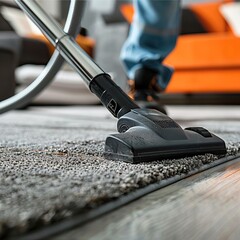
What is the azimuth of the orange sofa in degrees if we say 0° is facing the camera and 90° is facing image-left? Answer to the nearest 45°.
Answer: approximately 0°

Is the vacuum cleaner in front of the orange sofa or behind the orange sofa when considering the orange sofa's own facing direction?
in front

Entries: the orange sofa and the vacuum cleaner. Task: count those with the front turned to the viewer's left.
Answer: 0

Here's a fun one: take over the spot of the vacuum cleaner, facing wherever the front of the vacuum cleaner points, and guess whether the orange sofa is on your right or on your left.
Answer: on your left

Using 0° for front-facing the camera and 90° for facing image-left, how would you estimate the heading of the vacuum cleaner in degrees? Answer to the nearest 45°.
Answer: approximately 315°
